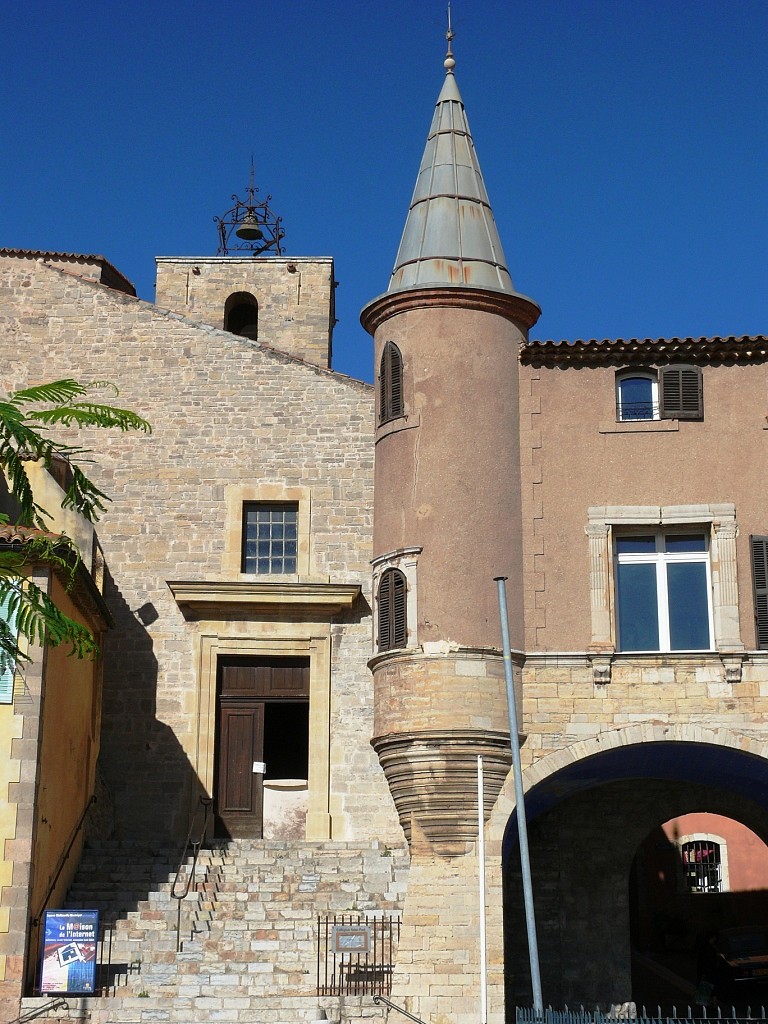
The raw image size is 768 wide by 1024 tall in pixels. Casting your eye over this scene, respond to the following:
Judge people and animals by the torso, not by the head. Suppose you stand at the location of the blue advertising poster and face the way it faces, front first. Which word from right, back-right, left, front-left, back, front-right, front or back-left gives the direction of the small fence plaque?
left

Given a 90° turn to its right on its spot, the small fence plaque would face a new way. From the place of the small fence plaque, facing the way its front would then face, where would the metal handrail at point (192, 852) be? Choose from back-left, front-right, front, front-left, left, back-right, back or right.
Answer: front-right

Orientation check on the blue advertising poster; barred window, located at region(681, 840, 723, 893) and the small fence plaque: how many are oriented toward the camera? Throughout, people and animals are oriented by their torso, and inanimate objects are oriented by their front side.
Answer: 3

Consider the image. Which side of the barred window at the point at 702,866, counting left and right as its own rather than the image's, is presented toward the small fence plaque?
front

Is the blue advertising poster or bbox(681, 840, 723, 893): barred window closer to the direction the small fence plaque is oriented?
the blue advertising poster

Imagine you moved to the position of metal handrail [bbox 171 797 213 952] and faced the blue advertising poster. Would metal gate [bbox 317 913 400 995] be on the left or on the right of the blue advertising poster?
left

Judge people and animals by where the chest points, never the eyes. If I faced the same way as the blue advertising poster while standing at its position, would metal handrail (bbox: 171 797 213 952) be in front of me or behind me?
behind

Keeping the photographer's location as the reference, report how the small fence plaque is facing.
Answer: facing the viewer

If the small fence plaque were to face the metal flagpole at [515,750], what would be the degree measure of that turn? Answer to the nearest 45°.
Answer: approximately 45° to its left

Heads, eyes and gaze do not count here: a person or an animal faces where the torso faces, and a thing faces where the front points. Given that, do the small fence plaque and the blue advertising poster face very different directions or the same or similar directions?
same or similar directions

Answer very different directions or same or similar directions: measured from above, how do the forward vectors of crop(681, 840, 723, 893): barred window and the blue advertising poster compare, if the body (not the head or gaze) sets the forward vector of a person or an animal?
same or similar directions
